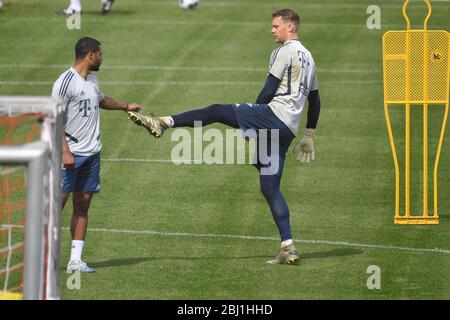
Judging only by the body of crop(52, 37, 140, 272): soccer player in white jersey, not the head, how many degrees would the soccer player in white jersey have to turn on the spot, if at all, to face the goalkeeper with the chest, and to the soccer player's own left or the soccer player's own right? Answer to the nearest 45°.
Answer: approximately 45° to the soccer player's own left

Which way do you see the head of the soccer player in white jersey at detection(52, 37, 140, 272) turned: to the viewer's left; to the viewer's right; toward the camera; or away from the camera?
to the viewer's right

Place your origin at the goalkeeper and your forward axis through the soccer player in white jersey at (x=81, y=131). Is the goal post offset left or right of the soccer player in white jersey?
left

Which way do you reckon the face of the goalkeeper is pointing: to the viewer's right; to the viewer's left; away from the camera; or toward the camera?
to the viewer's left

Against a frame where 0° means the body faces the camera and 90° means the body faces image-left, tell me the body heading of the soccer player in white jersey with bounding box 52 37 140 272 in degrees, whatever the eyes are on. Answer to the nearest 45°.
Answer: approximately 315°
